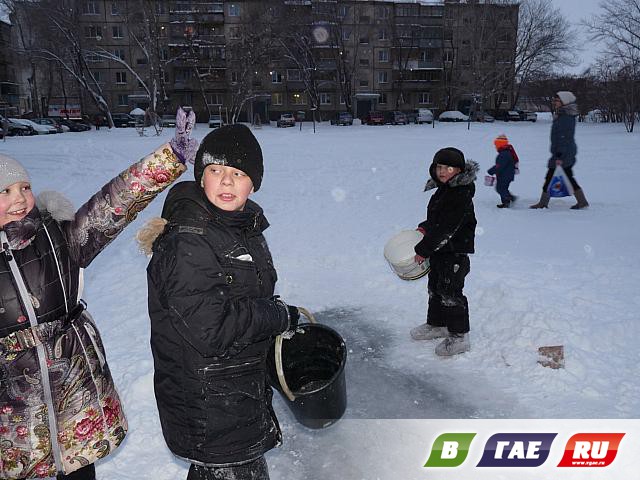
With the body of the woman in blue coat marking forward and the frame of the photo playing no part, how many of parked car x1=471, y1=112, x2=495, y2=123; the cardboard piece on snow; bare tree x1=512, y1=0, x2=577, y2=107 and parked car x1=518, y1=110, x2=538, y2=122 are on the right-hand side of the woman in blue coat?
3

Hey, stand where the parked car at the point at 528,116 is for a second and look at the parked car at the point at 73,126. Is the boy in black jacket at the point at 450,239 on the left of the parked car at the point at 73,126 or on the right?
left

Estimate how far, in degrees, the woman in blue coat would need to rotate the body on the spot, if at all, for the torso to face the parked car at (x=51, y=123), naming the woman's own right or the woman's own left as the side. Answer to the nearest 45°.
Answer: approximately 45° to the woman's own right

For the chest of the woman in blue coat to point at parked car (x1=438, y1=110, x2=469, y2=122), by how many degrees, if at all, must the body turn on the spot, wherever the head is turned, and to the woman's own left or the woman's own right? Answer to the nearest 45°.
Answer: approximately 90° to the woman's own right

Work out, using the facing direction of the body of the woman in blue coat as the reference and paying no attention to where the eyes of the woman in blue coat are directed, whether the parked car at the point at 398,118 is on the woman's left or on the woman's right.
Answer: on the woman's right

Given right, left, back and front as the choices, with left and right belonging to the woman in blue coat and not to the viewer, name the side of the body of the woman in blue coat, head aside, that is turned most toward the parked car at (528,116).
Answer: right

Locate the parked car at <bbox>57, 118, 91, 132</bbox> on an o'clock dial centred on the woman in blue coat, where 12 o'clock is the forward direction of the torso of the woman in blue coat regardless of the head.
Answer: The parked car is roughly at 1 o'clock from the woman in blue coat.

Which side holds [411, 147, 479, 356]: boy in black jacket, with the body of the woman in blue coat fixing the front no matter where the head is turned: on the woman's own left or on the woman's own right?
on the woman's own left

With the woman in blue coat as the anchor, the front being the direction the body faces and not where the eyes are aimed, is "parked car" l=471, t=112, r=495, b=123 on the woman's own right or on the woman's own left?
on the woman's own right

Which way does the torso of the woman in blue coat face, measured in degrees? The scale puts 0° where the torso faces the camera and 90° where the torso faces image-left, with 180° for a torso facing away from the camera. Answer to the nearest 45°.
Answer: approximately 90°

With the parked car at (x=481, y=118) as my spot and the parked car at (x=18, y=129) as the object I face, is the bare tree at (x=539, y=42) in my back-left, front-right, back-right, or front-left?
back-right
